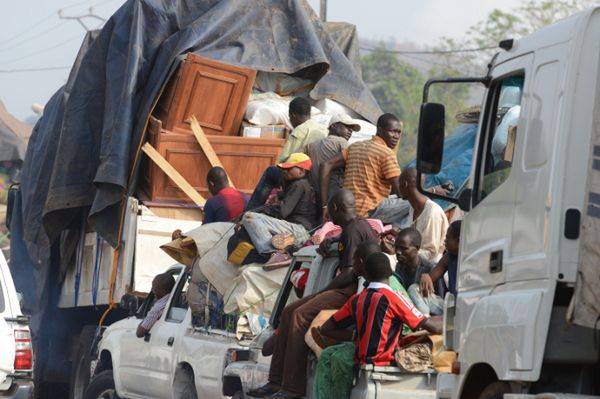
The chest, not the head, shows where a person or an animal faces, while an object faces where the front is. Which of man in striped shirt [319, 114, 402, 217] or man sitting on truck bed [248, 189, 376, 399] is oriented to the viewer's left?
the man sitting on truck bed

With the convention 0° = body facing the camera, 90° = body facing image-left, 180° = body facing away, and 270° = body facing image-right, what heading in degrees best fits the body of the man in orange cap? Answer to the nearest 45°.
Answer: approximately 90°

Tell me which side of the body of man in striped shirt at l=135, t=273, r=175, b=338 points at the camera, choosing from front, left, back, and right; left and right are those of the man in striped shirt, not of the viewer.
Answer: left

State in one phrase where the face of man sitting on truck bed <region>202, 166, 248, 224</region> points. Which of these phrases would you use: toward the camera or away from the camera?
away from the camera

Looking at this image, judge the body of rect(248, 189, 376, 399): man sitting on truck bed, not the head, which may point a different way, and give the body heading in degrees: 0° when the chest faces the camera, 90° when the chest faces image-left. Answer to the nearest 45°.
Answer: approximately 90°

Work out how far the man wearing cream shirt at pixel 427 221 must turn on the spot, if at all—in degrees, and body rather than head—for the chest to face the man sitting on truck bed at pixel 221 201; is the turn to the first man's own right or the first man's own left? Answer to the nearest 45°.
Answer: approximately 45° to the first man's own right

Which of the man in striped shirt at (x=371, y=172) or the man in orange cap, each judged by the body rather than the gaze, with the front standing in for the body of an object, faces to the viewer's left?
the man in orange cap

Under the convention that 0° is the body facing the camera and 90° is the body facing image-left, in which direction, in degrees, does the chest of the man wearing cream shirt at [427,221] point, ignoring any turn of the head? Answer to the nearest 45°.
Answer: approximately 90°
